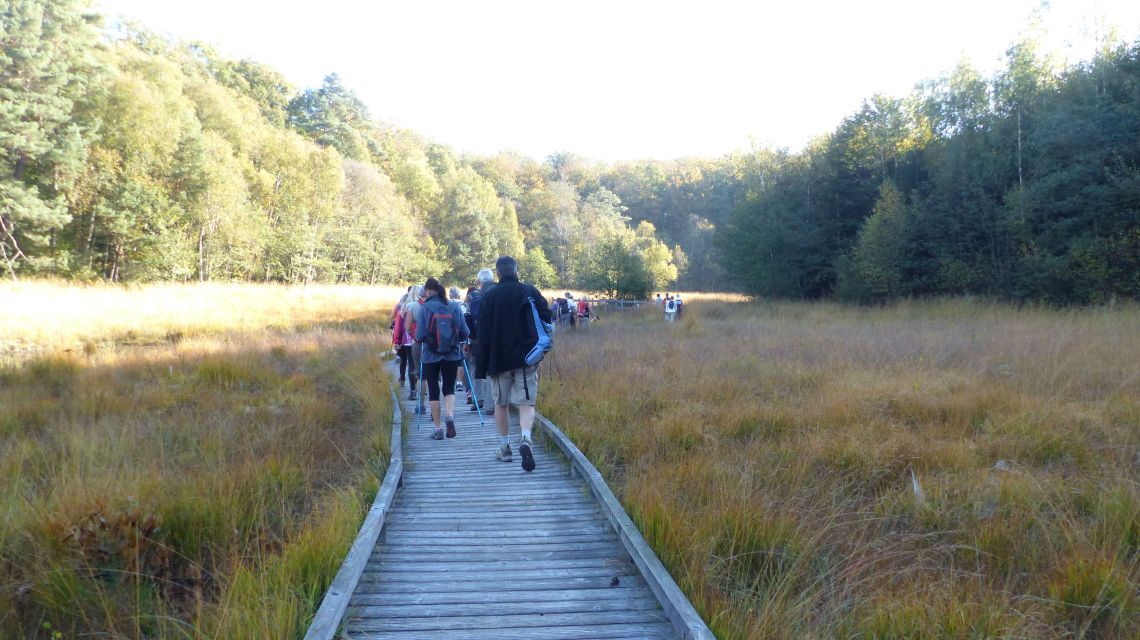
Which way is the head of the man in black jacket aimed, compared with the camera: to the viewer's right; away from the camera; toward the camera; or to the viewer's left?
away from the camera

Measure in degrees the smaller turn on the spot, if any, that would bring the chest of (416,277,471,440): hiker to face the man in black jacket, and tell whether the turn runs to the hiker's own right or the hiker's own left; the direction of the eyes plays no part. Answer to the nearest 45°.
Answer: approximately 135° to the hiker's own right

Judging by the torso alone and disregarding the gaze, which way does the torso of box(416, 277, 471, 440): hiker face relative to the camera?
away from the camera

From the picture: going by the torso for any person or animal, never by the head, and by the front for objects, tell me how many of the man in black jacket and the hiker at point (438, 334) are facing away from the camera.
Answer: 2

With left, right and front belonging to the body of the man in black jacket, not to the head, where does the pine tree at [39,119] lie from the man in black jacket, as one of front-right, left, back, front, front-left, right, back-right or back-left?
front-left

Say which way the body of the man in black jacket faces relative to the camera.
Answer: away from the camera

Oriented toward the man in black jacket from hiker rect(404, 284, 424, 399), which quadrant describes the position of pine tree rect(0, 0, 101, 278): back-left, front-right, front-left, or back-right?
back-right
